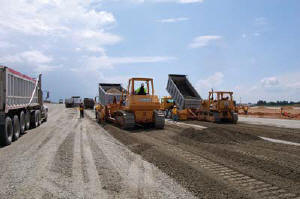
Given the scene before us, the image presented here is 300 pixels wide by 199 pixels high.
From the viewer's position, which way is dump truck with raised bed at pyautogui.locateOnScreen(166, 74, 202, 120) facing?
facing away from the viewer and to the left of the viewer

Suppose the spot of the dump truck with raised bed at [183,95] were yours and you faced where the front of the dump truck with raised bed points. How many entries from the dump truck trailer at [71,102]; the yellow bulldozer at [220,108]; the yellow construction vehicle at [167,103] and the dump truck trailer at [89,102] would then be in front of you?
3

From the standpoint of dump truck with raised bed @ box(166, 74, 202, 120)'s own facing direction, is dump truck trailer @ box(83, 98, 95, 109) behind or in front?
in front

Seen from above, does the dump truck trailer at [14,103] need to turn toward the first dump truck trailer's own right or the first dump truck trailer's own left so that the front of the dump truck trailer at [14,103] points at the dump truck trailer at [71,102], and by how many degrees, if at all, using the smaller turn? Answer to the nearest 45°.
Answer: approximately 45° to the first dump truck trailer's own left

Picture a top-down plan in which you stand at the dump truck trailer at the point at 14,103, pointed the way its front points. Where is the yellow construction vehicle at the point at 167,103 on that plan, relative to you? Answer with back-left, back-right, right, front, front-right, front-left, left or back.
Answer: front

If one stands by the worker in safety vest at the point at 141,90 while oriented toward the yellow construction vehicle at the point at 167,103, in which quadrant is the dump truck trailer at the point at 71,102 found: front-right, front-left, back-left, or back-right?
front-left

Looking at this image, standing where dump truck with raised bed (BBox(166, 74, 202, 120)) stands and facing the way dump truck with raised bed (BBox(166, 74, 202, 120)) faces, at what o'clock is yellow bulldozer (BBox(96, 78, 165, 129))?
The yellow bulldozer is roughly at 8 o'clock from the dump truck with raised bed.

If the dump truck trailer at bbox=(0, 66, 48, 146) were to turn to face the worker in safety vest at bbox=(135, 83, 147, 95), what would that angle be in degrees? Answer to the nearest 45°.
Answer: approximately 45° to its right

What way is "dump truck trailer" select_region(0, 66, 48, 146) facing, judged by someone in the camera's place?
facing away from the viewer and to the right of the viewer

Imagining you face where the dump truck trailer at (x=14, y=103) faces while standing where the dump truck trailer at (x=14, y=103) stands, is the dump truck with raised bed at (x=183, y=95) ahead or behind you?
ahead

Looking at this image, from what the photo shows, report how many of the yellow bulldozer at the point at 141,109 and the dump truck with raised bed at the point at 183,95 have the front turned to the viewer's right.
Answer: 0
